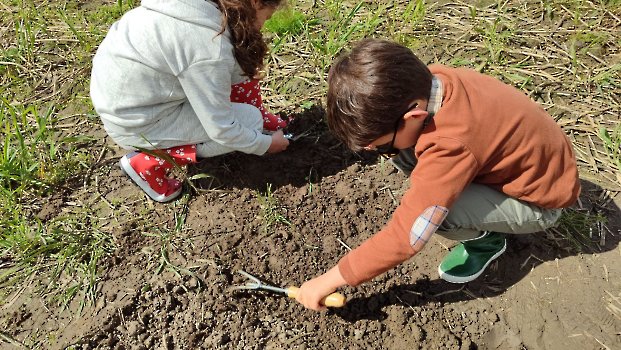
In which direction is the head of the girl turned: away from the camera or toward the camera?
away from the camera

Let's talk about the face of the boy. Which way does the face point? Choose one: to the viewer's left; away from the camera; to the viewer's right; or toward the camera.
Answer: to the viewer's left

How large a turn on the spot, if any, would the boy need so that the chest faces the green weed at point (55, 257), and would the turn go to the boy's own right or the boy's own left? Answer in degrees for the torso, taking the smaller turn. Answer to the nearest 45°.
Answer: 0° — they already face it

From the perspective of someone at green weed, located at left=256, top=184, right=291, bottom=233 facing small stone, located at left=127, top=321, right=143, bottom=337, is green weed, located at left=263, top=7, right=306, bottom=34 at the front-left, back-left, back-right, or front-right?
back-right

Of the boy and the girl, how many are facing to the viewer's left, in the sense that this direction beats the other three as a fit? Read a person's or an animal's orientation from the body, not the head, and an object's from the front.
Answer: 1

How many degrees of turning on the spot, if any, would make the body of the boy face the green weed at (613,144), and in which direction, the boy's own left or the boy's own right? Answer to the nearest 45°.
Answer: approximately 135° to the boy's own right

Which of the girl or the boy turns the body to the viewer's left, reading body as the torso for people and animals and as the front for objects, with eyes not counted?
the boy

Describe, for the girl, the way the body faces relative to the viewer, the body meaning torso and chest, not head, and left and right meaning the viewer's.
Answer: facing to the right of the viewer

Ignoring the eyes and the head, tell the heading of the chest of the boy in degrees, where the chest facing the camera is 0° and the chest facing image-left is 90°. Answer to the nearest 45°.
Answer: approximately 90°

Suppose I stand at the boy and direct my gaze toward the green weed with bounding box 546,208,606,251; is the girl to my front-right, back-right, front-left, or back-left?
back-left

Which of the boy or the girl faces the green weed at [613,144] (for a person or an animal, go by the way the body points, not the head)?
the girl

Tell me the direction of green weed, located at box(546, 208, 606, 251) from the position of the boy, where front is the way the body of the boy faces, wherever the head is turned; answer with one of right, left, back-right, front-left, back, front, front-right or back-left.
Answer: back-right
